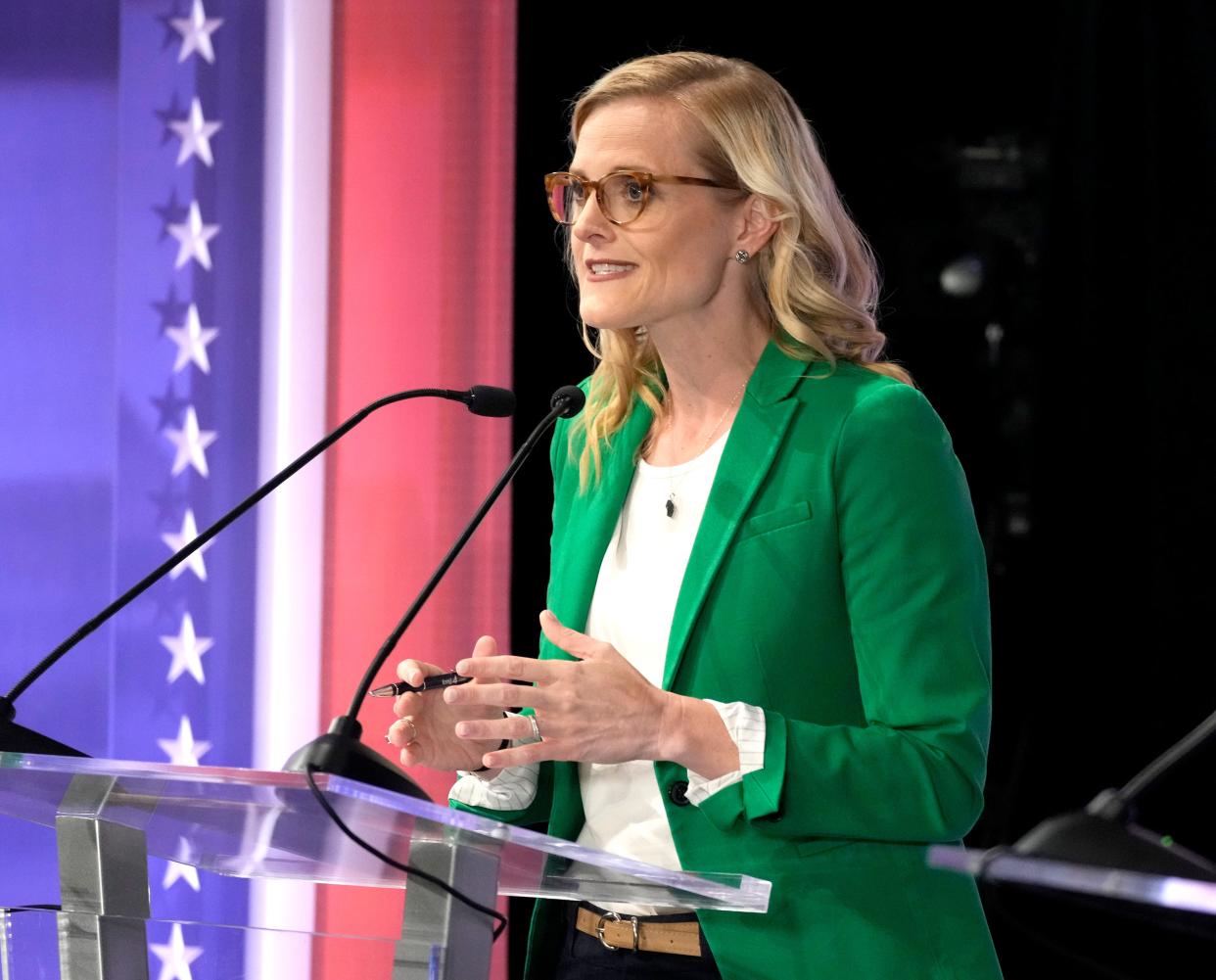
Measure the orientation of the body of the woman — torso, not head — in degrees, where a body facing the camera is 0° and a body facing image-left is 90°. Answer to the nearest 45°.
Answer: approximately 45°

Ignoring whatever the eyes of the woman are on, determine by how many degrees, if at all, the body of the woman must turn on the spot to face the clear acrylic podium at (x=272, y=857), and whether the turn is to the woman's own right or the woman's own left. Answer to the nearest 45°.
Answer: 0° — they already face it
